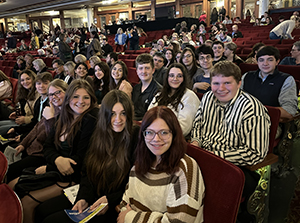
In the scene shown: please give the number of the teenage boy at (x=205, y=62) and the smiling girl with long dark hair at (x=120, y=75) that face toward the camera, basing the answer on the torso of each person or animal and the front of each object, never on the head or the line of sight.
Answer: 2

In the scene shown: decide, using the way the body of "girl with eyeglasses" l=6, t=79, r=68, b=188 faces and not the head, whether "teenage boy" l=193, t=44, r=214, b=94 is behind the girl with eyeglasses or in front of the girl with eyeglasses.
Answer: behind

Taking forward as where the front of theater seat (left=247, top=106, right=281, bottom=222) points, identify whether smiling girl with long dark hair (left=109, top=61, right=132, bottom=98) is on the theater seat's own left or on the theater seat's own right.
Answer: on the theater seat's own right

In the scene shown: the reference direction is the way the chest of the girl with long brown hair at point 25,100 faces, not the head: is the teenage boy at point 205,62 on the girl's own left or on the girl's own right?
on the girl's own left

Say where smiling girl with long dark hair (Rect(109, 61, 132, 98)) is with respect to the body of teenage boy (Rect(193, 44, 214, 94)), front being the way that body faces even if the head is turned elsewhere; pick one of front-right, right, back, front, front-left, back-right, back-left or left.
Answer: right

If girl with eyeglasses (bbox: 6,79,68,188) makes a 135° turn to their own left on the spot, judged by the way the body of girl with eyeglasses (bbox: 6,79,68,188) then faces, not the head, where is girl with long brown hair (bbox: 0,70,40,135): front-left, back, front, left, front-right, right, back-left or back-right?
left

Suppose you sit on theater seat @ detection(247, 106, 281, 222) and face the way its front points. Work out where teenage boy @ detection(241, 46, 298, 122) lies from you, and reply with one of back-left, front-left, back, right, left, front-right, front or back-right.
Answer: back-right

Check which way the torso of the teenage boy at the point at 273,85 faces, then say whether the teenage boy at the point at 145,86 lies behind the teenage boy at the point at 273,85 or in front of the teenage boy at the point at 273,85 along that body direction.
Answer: in front

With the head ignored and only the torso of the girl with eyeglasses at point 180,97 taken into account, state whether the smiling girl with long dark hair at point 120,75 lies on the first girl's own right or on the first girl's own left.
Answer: on the first girl's own right

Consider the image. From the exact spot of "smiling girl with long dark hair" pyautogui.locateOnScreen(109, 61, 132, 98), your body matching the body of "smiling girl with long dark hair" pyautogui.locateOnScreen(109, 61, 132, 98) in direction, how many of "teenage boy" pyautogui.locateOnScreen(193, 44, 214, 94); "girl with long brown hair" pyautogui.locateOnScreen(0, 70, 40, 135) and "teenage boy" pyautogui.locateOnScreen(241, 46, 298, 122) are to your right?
1

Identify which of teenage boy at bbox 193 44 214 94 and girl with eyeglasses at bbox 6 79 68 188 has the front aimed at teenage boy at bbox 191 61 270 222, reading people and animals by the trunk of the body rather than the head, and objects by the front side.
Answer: teenage boy at bbox 193 44 214 94
